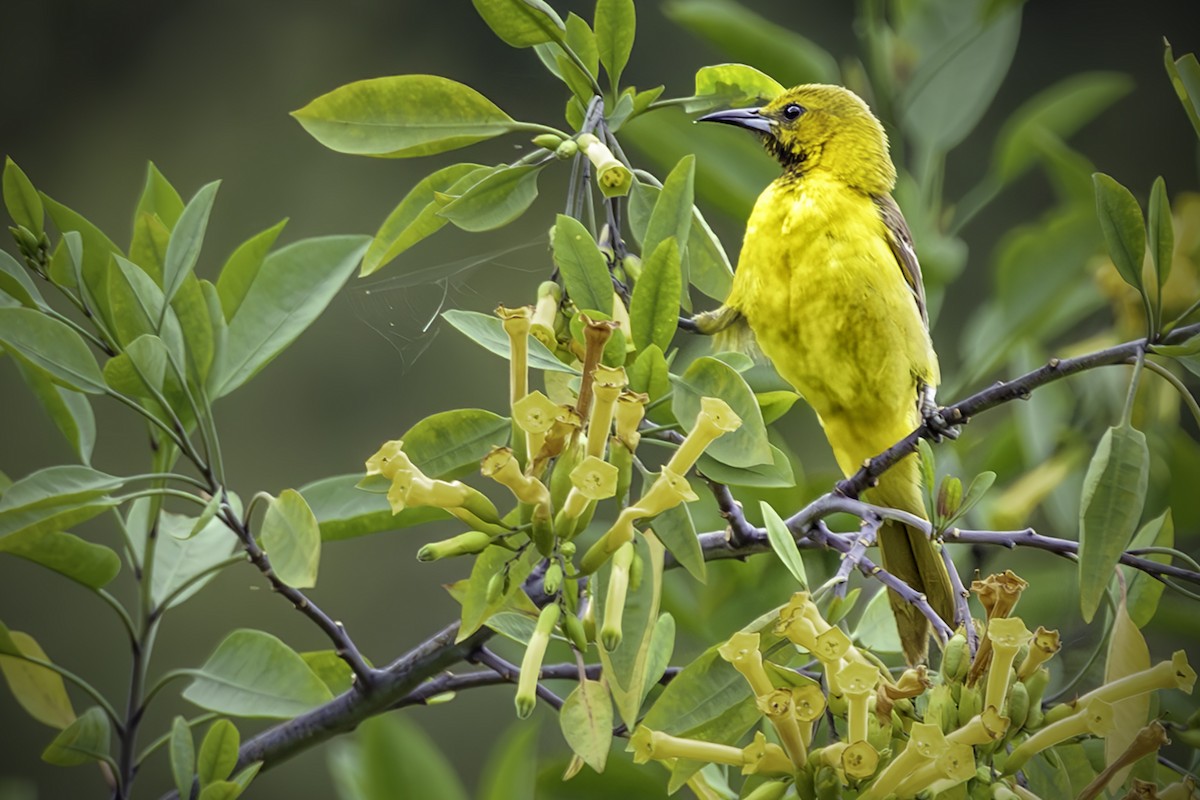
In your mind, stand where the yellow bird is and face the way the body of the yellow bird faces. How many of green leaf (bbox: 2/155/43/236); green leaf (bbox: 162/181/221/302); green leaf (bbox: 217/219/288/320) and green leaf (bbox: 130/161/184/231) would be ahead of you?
4

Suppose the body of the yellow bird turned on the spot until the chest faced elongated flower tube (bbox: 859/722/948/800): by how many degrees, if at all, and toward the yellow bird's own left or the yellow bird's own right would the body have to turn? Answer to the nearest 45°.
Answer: approximately 45° to the yellow bird's own left

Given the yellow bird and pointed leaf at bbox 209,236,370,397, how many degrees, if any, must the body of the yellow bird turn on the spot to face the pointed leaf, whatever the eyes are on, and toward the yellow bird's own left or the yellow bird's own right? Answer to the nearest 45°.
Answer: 0° — it already faces it

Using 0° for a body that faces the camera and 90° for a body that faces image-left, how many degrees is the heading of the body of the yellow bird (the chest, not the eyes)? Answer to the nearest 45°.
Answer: approximately 45°

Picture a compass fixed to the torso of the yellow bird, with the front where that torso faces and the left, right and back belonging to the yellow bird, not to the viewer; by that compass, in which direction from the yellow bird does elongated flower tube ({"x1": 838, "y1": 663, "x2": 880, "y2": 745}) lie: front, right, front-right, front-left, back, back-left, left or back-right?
front-left

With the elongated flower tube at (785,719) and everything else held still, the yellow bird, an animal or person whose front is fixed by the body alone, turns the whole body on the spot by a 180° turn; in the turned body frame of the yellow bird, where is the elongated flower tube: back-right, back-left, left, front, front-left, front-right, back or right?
back-right

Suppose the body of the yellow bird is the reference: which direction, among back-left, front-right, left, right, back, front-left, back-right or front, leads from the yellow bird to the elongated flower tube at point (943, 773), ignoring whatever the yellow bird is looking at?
front-left

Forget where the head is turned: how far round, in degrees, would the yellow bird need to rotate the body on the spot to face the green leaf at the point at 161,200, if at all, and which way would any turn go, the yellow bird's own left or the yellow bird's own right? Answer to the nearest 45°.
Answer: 0° — it already faces it

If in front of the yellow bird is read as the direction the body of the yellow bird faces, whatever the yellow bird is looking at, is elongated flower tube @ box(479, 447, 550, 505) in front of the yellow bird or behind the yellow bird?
in front

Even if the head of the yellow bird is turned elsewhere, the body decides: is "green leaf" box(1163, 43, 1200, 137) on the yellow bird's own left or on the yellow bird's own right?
on the yellow bird's own left

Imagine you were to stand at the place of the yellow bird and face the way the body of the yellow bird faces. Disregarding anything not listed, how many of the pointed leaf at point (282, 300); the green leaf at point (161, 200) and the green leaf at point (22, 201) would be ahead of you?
3

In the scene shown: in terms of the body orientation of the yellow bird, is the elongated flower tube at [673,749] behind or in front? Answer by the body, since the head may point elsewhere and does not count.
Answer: in front
